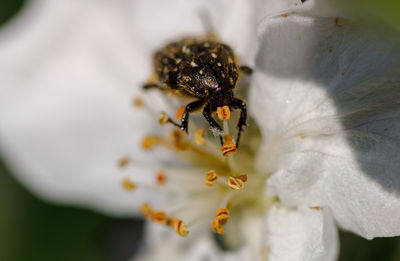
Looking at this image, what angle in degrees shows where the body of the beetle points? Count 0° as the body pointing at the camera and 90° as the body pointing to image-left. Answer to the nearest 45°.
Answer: approximately 315°
